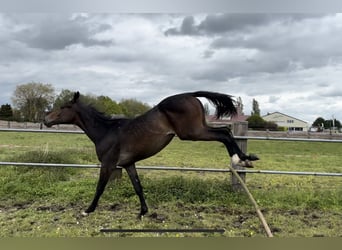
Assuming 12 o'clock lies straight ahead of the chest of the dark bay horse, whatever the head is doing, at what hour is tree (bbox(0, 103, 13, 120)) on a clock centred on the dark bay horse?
The tree is roughly at 1 o'clock from the dark bay horse.

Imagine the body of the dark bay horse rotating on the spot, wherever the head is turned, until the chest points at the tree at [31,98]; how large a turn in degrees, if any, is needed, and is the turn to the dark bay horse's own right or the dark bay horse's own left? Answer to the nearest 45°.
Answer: approximately 45° to the dark bay horse's own right

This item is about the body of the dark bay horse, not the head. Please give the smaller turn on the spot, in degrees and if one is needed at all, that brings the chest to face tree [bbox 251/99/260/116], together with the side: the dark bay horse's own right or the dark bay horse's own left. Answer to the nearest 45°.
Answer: approximately 135° to the dark bay horse's own right

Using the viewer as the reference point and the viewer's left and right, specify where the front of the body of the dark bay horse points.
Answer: facing to the left of the viewer

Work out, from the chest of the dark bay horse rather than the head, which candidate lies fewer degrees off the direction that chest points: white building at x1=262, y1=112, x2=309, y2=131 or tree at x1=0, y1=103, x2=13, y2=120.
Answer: the tree

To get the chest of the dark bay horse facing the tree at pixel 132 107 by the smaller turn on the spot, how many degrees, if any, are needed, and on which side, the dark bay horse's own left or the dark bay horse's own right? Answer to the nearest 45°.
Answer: approximately 90° to the dark bay horse's own right

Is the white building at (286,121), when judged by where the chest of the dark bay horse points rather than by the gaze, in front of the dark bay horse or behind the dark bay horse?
behind
